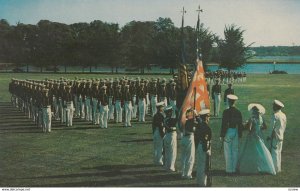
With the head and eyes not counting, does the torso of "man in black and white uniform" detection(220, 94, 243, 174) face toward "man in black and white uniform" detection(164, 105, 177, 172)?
no

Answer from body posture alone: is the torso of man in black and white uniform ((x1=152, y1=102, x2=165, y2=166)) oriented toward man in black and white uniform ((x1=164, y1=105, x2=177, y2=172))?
no

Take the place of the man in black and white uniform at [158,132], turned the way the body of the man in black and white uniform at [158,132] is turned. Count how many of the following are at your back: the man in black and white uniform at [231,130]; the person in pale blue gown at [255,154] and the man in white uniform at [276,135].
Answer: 0

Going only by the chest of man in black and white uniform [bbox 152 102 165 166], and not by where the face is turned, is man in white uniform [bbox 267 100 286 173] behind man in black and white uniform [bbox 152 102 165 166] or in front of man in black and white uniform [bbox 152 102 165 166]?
in front

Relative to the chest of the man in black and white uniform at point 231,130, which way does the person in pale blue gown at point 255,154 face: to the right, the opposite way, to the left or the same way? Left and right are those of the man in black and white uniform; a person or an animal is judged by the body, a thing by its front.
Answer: the same way

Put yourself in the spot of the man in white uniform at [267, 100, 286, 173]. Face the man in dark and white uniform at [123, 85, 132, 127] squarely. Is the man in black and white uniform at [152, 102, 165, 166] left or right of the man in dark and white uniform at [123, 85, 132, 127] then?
left
